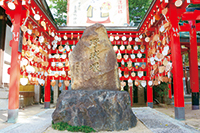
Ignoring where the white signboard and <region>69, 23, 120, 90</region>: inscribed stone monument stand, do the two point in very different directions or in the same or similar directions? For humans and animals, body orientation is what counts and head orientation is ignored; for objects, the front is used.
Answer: same or similar directions

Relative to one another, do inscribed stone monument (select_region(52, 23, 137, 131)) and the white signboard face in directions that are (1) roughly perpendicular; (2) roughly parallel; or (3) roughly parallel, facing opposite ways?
roughly parallel

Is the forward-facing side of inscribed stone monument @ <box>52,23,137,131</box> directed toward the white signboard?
no

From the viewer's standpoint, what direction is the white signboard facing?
toward the camera

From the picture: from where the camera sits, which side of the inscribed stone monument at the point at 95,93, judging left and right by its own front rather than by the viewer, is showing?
front

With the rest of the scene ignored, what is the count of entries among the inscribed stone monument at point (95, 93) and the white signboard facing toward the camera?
2

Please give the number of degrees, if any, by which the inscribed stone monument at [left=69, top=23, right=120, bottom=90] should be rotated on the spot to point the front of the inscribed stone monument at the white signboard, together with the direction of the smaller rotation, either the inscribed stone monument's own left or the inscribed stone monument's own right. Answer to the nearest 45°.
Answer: approximately 180°

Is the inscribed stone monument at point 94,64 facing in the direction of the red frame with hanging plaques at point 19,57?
no

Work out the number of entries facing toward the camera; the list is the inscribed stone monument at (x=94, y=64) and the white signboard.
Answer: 2

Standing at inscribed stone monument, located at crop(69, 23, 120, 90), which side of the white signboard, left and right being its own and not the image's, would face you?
front

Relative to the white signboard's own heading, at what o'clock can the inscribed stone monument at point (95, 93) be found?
The inscribed stone monument is roughly at 12 o'clock from the white signboard.
